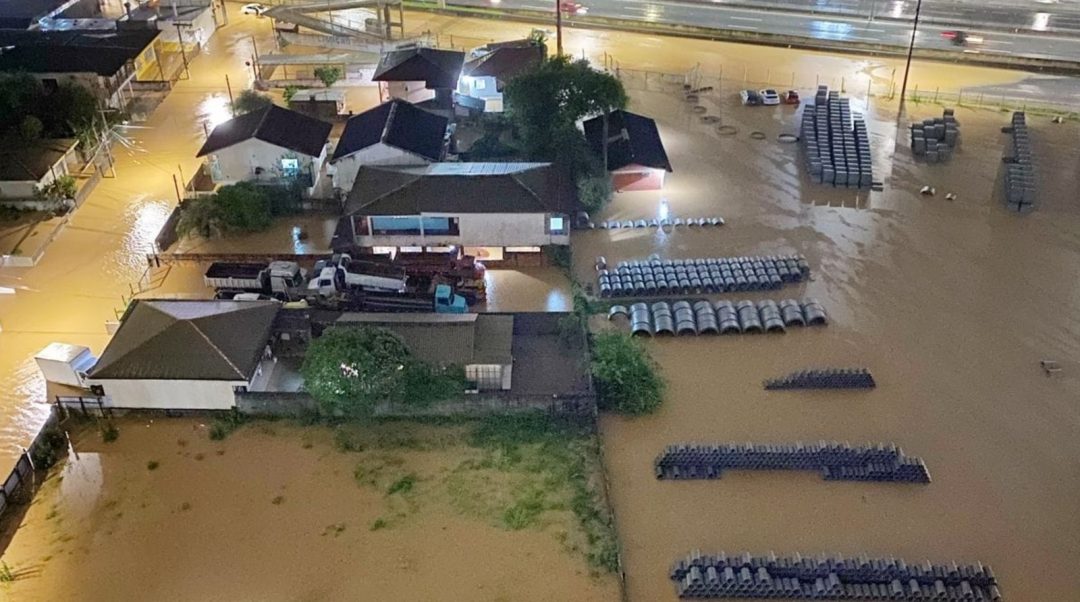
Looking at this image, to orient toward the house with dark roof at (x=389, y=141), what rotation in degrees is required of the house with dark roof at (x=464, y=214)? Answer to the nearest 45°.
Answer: approximately 135° to its right

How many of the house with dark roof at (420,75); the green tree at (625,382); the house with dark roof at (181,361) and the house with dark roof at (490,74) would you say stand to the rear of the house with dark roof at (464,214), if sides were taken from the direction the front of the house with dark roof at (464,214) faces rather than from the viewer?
2

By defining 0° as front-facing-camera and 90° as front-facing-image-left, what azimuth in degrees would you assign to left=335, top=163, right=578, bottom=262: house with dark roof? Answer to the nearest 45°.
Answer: approximately 0°

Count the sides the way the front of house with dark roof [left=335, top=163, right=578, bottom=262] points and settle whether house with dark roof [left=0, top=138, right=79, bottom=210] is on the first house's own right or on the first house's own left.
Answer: on the first house's own right

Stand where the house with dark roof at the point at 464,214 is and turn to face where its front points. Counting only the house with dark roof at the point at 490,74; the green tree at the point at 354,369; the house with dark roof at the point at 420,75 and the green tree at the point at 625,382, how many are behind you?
2

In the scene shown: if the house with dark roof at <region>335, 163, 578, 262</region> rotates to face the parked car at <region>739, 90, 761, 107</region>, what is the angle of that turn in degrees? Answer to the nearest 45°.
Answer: approximately 135° to its left

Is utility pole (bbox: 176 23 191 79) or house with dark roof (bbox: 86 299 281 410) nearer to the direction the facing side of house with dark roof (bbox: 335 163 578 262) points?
the house with dark roof

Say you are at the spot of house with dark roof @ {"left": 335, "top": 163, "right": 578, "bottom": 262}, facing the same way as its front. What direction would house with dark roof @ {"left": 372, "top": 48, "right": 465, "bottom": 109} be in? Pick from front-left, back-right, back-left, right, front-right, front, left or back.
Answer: back

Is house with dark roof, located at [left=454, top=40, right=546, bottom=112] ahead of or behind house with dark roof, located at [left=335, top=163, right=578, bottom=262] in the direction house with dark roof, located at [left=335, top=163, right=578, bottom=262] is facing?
behind

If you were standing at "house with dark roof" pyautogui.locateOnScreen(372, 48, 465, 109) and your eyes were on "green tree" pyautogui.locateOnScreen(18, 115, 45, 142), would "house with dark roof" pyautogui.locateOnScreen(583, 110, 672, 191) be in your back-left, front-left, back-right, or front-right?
back-left
